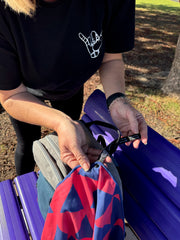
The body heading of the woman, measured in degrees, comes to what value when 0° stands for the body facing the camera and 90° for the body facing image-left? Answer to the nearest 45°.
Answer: approximately 315°

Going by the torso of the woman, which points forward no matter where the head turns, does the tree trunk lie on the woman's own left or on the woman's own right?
on the woman's own left
